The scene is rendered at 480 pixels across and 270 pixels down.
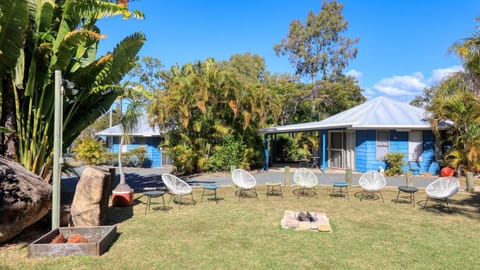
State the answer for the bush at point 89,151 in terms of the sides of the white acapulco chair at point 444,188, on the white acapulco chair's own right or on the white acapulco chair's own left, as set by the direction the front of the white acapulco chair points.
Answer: on the white acapulco chair's own right

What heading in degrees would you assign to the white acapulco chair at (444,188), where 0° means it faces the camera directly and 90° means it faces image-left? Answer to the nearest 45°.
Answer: approximately 45°

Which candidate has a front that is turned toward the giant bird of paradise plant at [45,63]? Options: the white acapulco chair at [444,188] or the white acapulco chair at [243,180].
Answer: the white acapulco chair at [444,188]

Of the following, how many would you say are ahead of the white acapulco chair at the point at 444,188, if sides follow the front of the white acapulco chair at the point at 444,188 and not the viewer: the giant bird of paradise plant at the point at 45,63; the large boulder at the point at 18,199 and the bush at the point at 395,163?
2

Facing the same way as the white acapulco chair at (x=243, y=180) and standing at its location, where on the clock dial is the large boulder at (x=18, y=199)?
The large boulder is roughly at 3 o'clock from the white acapulco chair.

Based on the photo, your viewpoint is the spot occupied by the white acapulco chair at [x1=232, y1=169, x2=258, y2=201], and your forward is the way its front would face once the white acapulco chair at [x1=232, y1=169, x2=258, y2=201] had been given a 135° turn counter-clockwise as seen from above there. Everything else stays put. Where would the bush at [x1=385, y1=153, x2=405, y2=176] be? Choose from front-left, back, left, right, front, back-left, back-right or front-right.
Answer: front-right

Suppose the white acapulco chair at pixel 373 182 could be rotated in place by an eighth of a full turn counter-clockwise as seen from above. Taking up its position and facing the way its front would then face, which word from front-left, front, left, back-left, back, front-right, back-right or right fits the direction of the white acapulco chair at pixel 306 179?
back-right

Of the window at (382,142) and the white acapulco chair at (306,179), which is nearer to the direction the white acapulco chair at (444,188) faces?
the white acapulco chair

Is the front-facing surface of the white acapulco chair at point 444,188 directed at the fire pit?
yes

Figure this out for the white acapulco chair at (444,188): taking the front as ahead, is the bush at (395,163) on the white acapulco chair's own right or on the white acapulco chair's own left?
on the white acapulco chair's own right

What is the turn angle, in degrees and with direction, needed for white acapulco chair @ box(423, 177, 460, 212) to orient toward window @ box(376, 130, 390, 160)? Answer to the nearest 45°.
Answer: approximately 135° to its right

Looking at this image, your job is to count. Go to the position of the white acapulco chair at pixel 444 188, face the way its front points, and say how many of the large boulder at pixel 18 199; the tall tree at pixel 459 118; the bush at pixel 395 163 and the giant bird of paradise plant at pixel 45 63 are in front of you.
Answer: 2

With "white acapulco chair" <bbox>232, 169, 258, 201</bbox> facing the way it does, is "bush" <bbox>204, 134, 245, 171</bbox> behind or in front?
behind
